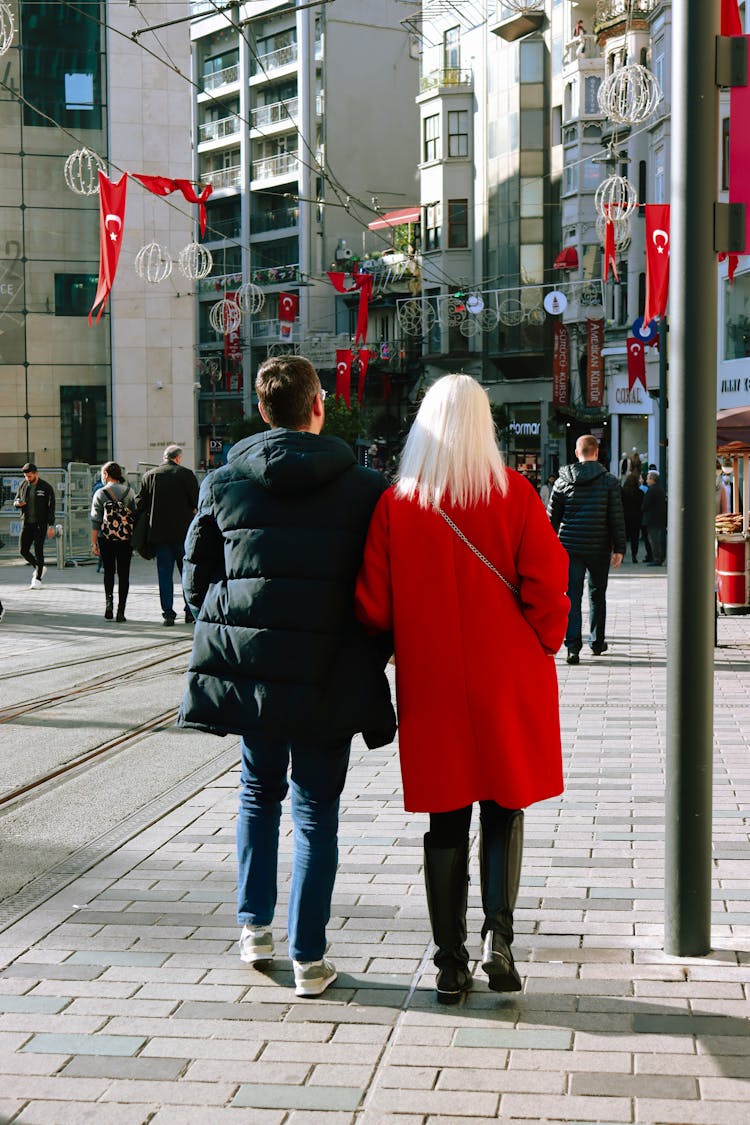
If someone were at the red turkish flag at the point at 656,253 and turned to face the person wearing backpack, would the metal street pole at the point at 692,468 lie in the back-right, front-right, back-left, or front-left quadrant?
front-left

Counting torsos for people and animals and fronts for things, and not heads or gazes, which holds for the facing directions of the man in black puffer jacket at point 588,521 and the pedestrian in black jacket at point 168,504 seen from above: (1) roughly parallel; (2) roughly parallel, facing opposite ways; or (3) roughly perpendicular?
roughly parallel

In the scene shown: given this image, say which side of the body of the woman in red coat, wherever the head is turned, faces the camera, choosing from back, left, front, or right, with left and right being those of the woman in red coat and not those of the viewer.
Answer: back

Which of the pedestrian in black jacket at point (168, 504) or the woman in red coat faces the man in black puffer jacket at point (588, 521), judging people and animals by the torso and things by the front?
the woman in red coat

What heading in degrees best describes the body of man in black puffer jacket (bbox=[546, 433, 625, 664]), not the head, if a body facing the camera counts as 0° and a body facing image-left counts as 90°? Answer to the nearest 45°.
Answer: approximately 180°

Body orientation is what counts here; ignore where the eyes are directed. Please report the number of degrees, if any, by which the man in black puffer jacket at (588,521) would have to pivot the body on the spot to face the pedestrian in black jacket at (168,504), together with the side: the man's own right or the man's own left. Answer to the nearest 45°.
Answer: approximately 45° to the man's own left

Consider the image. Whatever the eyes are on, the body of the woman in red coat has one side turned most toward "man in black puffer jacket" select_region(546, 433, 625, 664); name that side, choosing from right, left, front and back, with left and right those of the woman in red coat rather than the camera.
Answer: front

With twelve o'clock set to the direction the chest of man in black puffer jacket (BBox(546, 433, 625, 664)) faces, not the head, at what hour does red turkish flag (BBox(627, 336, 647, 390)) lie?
The red turkish flag is roughly at 12 o'clock from the man in black puffer jacket.

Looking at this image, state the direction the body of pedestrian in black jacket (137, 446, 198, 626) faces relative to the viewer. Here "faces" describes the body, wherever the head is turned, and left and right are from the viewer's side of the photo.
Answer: facing away from the viewer

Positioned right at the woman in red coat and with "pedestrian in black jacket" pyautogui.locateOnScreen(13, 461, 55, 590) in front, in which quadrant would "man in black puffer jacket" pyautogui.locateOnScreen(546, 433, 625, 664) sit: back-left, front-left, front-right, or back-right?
front-right

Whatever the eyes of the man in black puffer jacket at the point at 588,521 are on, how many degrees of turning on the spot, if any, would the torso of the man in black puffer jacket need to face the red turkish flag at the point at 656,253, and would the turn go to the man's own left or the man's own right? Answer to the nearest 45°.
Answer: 0° — they already face it

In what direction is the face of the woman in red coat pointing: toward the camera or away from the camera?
away from the camera

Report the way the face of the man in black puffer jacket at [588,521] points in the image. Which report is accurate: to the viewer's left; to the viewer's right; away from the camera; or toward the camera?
away from the camera

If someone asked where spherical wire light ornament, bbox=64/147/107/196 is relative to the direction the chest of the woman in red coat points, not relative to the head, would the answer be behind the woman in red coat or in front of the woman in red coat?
in front

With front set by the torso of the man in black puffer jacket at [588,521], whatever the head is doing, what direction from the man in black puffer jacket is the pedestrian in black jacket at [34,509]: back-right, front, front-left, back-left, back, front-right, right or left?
front-left

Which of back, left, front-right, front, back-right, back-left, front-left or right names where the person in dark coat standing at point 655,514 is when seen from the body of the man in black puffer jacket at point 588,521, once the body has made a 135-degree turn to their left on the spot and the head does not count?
back-right
